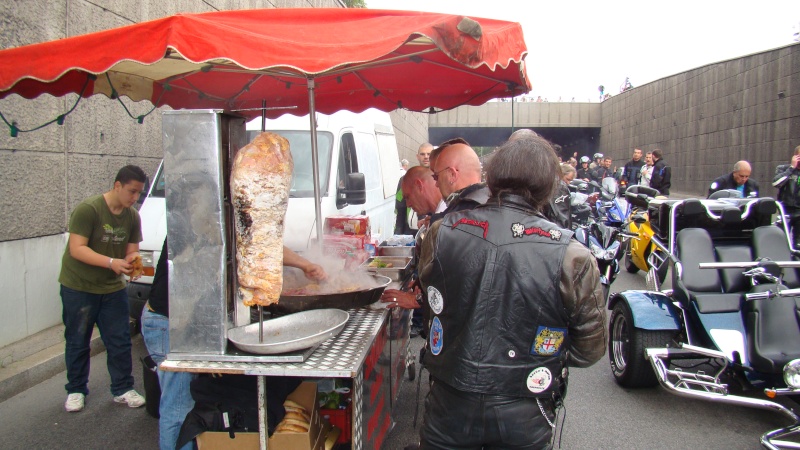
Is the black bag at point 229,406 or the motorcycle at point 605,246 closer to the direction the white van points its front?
the black bag

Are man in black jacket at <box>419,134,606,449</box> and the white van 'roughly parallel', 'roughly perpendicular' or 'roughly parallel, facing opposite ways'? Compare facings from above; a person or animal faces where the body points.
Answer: roughly parallel, facing opposite ways

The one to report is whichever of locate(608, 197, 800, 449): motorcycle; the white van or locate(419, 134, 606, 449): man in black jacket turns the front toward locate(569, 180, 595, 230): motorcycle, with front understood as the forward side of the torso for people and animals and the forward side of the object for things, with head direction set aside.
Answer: the man in black jacket

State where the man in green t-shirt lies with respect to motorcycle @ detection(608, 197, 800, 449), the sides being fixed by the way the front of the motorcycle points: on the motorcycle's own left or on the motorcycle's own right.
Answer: on the motorcycle's own right

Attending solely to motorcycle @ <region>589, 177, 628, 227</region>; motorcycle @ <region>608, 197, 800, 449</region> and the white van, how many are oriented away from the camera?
0

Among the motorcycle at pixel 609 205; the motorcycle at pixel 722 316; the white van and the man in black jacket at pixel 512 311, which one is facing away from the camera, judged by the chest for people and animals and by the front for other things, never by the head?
the man in black jacket

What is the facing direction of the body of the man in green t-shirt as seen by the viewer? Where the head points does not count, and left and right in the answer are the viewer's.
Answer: facing the viewer and to the right of the viewer

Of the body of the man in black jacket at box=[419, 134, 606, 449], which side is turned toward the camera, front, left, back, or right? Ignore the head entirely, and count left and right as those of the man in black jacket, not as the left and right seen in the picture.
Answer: back

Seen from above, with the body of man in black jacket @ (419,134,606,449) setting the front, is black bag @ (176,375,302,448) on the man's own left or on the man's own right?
on the man's own left

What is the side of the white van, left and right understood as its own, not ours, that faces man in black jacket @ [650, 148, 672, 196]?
back

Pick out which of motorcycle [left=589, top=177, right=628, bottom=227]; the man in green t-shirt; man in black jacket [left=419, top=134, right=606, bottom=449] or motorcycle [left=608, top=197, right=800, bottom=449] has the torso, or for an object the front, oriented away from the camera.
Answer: the man in black jacket

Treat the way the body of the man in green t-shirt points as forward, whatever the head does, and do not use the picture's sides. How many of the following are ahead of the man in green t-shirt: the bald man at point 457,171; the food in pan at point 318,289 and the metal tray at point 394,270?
3

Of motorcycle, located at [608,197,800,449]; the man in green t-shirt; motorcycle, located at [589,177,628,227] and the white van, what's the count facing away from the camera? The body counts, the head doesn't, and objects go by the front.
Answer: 0

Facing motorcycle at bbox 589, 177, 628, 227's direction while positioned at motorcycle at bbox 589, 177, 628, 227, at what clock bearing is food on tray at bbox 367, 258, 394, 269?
The food on tray is roughly at 2 o'clock from the motorcycle.

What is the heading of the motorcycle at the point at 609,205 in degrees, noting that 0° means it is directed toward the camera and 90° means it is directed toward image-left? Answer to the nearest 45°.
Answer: approximately 315°

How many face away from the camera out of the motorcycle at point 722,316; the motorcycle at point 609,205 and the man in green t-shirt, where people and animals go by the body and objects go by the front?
0

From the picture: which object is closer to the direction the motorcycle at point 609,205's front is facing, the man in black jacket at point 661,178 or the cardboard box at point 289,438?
the cardboard box

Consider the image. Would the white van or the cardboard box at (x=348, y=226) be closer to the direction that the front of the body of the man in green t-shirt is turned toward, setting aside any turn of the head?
the cardboard box

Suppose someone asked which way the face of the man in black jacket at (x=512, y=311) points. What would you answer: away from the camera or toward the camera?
away from the camera
